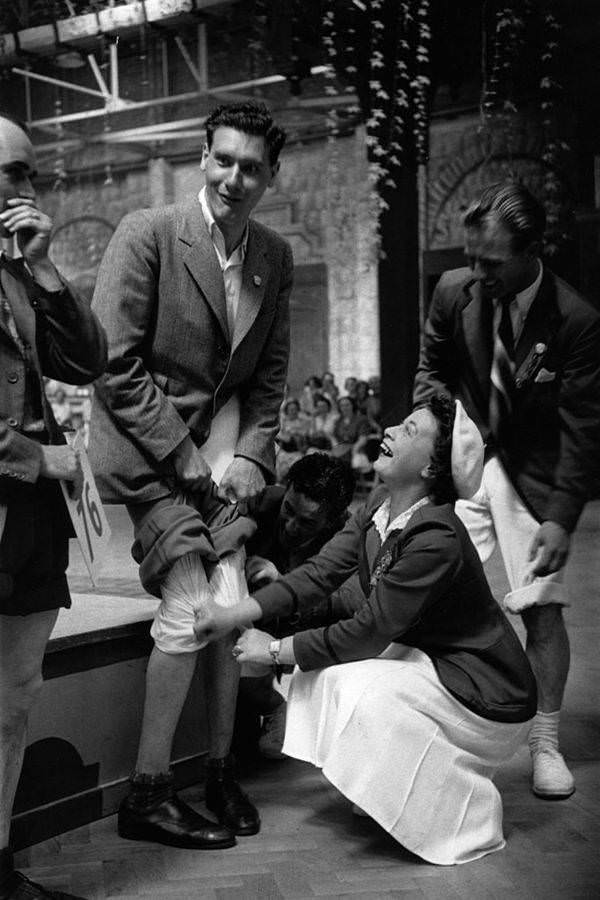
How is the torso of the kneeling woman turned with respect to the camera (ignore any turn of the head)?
to the viewer's left

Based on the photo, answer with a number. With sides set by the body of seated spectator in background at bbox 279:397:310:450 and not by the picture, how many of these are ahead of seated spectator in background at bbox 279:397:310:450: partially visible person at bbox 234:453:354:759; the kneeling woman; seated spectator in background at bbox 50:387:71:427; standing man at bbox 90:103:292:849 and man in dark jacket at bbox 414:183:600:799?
4

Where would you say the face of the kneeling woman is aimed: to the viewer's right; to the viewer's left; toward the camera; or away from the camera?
to the viewer's left

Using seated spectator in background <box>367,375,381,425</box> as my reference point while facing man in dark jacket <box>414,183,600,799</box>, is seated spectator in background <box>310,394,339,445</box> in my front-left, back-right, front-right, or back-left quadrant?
front-right

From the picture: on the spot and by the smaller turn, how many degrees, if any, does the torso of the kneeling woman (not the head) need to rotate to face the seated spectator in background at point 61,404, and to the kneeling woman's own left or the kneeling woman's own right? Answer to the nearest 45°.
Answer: approximately 90° to the kneeling woman's own right

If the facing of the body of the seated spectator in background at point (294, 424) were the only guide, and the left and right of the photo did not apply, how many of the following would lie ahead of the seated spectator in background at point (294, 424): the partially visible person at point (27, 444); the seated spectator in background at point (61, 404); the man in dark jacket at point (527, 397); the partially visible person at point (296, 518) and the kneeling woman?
4

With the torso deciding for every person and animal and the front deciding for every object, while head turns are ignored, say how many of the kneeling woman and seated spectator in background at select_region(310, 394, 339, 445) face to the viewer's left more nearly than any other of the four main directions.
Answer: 1

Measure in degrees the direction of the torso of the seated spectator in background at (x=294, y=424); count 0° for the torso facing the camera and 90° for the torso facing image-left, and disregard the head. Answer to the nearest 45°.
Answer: approximately 0°

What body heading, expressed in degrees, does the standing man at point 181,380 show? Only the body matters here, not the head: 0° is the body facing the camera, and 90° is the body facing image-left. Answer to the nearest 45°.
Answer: approximately 315°
